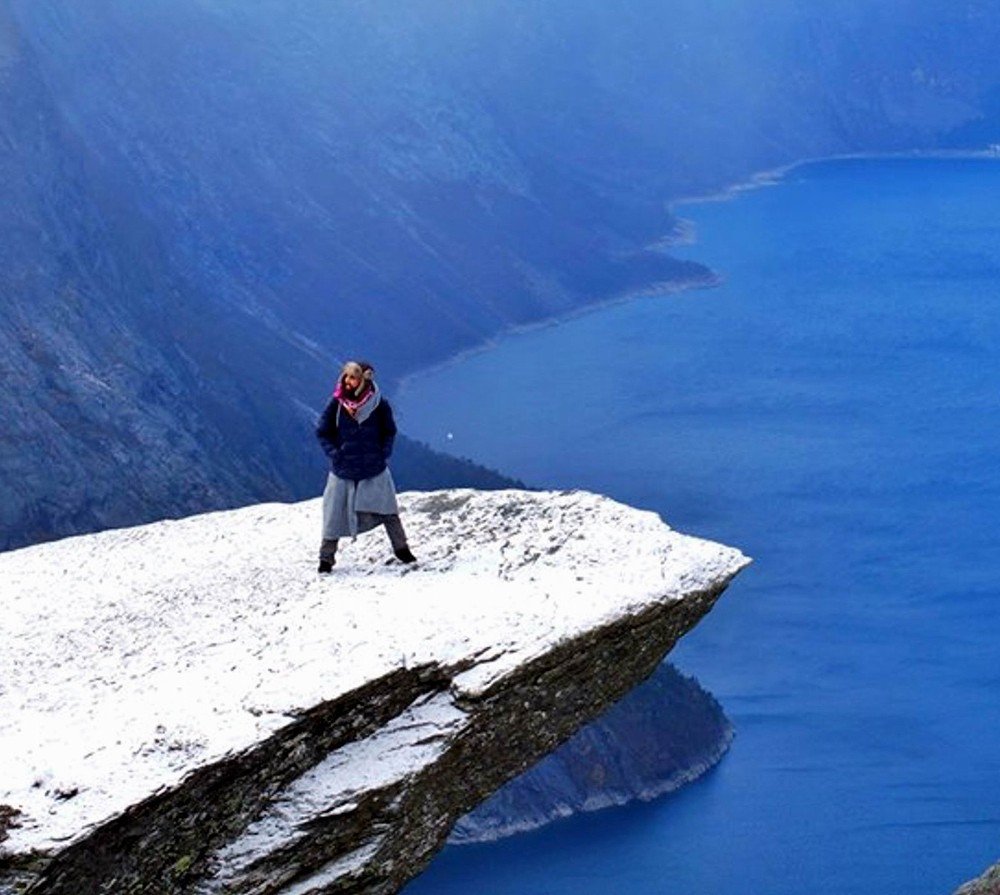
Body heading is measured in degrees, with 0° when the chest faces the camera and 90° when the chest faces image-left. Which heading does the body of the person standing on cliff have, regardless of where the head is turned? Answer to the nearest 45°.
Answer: approximately 0°
